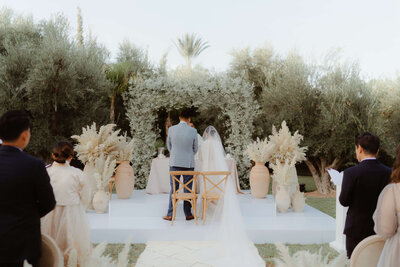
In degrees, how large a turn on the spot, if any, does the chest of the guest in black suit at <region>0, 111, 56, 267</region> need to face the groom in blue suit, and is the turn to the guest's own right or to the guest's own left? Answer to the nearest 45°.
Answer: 0° — they already face them

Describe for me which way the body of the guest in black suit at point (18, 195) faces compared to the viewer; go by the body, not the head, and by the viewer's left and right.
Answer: facing away from the viewer and to the right of the viewer

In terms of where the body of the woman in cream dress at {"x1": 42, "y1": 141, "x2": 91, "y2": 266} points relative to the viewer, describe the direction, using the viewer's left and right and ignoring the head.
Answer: facing away from the viewer

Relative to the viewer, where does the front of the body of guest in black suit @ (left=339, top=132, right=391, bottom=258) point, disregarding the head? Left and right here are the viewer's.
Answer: facing away from the viewer and to the left of the viewer

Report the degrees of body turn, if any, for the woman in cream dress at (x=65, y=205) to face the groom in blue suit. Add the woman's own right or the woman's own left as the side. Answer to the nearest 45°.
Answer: approximately 45° to the woman's own right
